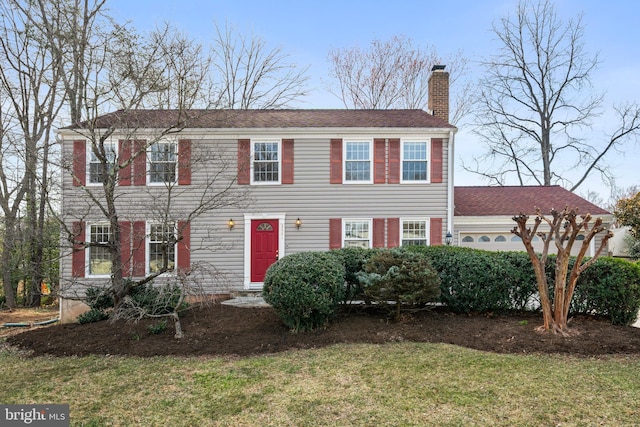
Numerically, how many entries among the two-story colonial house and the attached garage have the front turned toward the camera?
2

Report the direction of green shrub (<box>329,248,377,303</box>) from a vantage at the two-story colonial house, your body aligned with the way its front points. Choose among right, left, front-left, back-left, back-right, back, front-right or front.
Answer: front

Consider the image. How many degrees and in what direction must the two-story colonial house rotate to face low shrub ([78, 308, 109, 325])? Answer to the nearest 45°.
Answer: approximately 45° to its right

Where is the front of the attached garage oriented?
toward the camera

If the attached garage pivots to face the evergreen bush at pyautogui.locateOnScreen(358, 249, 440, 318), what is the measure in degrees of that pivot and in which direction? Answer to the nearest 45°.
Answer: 0° — it already faces it

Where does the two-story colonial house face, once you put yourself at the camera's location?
facing the viewer

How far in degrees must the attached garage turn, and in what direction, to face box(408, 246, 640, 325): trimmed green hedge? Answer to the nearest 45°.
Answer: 0° — it already faces it

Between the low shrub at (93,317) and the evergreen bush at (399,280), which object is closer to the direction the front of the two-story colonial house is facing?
the evergreen bush

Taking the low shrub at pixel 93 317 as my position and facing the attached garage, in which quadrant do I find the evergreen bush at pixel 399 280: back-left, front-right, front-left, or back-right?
front-right

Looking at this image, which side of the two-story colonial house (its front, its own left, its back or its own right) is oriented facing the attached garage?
left

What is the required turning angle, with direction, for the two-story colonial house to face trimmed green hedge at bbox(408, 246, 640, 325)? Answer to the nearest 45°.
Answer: approximately 45° to its left

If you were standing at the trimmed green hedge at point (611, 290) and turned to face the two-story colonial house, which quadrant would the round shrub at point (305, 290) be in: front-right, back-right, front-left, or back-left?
front-left
